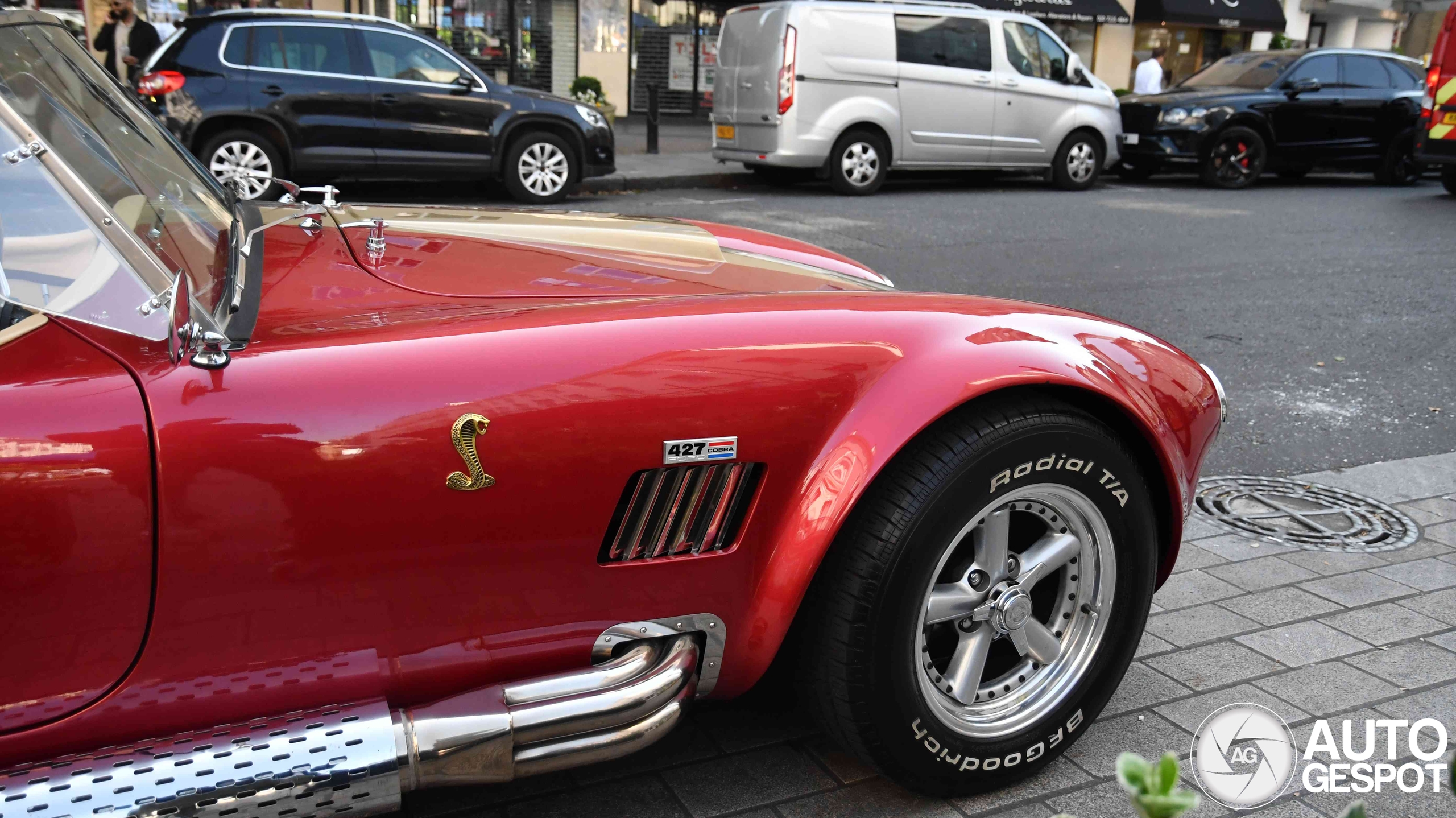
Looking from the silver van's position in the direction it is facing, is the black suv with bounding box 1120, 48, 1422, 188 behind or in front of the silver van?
in front

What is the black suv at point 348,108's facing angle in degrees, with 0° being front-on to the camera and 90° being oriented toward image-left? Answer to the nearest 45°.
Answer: approximately 270°

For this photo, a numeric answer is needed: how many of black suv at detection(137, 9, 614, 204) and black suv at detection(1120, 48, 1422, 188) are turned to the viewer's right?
1

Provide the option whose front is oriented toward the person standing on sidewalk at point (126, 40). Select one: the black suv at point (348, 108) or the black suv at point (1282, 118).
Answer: the black suv at point (1282, 118)

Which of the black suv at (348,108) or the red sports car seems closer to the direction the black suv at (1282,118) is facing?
the black suv

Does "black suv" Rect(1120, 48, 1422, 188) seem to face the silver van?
yes

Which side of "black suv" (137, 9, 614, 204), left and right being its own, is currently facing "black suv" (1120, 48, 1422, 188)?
front

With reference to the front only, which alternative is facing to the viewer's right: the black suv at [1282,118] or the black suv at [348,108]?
the black suv at [348,108]

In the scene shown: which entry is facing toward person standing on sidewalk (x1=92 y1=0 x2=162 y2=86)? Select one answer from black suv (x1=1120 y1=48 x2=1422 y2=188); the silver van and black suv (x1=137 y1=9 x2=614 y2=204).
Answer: black suv (x1=1120 y1=48 x2=1422 y2=188)

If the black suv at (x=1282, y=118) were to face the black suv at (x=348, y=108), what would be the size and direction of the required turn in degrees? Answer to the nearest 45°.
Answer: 0° — it already faces it

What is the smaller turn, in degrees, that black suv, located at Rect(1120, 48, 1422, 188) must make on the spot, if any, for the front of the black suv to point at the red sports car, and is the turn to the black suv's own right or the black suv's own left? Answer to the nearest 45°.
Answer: approximately 45° to the black suv's own left

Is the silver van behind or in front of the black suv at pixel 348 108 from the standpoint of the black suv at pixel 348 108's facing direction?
in front

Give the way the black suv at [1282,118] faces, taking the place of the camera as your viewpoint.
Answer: facing the viewer and to the left of the viewer

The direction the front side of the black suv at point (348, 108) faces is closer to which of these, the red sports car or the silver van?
the silver van

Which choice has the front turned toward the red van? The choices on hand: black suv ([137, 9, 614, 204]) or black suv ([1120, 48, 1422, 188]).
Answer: black suv ([137, 9, 614, 204])

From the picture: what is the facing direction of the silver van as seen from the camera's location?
facing away from the viewer and to the right of the viewer
